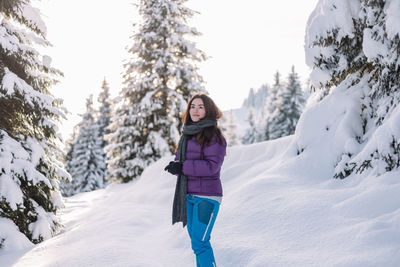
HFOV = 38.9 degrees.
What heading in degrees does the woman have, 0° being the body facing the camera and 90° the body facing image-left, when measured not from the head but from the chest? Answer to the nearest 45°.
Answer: approximately 45°

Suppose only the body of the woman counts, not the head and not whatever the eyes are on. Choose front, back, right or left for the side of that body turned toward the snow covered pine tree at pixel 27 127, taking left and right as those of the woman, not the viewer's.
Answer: right

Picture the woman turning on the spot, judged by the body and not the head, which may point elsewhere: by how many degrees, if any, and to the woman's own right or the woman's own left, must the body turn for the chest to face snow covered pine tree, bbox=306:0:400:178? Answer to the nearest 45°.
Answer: approximately 180°

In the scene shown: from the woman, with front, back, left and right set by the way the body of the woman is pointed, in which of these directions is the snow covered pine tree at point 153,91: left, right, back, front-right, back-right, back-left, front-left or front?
back-right

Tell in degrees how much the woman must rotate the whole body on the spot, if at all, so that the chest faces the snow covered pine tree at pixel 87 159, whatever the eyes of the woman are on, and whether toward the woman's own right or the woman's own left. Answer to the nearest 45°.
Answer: approximately 135° to the woman's own right

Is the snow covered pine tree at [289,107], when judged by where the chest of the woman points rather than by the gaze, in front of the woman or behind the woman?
behind
